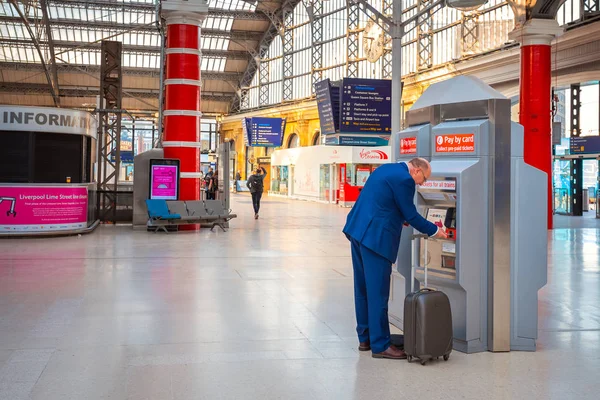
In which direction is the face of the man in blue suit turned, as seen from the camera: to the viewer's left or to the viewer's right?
to the viewer's right

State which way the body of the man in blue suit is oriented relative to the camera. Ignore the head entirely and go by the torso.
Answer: to the viewer's right

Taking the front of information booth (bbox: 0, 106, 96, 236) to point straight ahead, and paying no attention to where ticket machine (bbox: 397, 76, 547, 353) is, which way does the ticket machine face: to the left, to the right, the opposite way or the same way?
to the right

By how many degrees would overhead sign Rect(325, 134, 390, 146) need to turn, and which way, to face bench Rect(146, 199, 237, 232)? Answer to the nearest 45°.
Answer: approximately 45° to its right

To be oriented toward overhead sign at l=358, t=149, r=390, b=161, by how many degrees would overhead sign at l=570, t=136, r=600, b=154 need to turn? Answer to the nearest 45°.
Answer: approximately 135° to its right

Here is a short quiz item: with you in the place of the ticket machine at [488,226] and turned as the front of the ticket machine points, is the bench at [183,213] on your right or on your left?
on your right

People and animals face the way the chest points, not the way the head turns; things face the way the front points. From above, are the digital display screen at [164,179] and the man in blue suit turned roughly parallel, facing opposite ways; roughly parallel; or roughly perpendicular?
roughly perpendicular

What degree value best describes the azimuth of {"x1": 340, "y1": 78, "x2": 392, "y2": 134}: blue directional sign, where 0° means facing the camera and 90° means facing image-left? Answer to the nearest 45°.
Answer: approximately 0°
